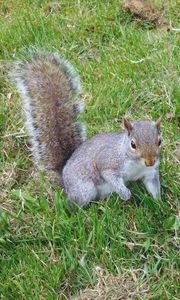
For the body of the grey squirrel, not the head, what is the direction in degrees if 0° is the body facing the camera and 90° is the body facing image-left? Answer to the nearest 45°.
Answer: approximately 315°
